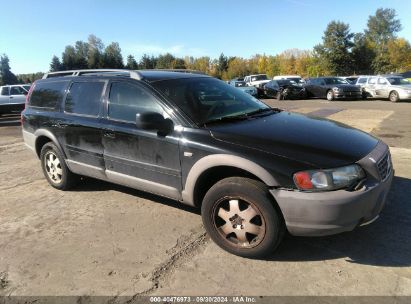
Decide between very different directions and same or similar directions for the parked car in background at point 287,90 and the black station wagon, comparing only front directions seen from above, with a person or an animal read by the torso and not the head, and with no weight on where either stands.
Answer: same or similar directions

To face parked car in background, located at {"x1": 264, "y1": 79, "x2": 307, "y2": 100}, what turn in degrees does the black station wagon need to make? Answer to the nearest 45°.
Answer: approximately 135° to its left

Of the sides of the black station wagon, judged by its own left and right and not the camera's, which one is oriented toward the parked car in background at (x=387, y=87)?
left

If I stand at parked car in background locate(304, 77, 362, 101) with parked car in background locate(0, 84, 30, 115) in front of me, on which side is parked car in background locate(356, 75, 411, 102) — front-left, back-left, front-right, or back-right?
back-left

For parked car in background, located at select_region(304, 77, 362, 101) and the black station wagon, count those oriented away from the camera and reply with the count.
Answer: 0

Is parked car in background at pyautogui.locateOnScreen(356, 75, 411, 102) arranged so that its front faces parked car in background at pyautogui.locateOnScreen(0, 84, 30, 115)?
no

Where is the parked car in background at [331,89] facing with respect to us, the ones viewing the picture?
facing the viewer and to the right of the viewer

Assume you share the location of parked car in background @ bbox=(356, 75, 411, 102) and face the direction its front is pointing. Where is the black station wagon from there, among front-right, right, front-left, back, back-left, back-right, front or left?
front-right

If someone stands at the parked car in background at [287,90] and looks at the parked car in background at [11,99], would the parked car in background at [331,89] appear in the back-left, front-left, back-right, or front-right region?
back-left

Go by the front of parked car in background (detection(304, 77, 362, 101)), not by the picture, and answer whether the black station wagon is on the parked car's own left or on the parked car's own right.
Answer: on the parked car's own right

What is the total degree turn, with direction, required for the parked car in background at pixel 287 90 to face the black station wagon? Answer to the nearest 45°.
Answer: approximately 45° to its right

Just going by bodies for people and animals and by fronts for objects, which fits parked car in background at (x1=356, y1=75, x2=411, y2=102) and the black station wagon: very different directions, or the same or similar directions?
same or similar directions

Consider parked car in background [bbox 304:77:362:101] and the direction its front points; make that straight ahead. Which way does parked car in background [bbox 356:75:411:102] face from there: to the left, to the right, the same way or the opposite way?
the same way

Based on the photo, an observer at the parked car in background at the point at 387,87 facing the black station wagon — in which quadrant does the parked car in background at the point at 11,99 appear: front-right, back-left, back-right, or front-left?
front-right

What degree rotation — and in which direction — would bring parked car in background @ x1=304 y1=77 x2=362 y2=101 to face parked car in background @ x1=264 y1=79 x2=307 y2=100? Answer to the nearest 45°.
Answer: approximately 135° to its right
